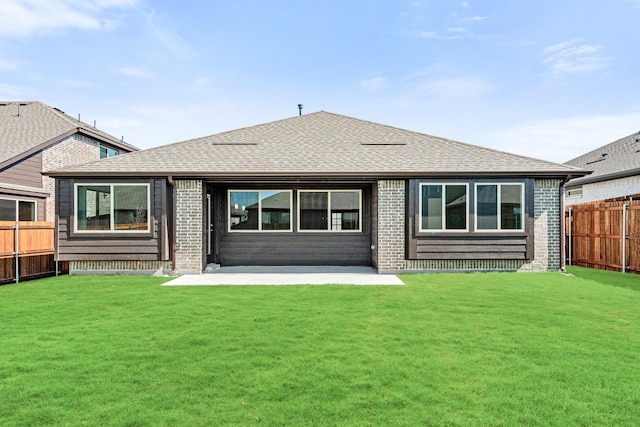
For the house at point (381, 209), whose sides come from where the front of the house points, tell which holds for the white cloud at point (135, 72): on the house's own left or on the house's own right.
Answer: on the house's own left

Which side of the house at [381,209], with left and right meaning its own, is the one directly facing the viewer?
back

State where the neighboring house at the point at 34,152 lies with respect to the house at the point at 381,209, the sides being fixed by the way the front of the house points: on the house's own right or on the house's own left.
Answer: on the house's own left

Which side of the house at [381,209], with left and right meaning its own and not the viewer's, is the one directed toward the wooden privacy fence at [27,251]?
left

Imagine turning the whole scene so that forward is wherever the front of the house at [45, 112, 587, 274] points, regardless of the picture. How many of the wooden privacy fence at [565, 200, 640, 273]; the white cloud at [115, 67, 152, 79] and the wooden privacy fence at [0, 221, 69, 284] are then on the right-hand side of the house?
1

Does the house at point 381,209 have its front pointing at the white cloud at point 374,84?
yes

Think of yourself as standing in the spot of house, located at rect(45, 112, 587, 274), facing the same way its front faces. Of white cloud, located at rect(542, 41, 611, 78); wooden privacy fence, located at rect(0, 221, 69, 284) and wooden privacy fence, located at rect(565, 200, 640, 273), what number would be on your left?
1

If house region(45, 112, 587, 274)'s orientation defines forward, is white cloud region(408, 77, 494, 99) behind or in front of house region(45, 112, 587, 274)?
in front

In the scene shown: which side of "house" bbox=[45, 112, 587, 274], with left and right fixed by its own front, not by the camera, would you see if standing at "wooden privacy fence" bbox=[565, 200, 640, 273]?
right
